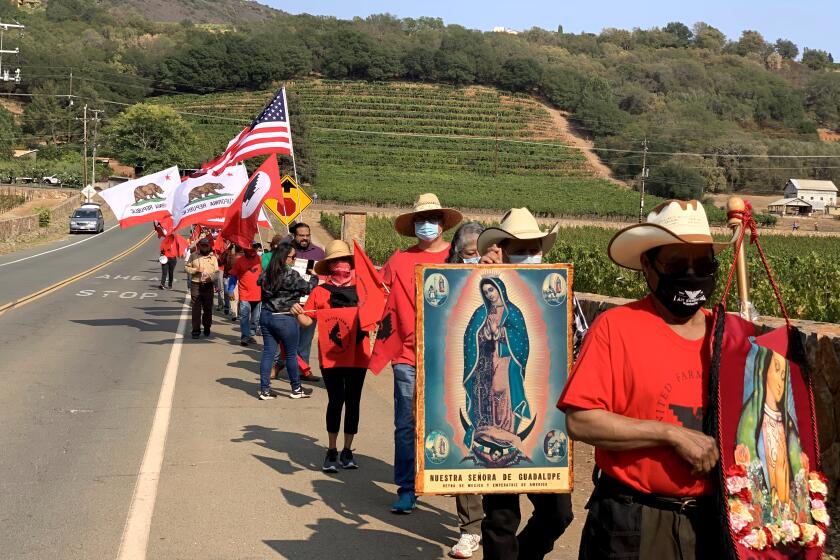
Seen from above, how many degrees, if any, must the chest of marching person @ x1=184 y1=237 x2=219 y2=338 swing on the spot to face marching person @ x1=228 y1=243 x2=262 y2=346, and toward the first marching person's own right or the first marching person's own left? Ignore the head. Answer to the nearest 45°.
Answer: approximately 45° to the first marching person's own left

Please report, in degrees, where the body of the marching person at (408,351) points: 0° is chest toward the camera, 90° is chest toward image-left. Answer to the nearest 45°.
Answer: approximately 0°

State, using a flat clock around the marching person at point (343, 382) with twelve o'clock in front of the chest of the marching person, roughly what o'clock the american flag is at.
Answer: The american flag is roughly at 6 o'clock from the marching person.

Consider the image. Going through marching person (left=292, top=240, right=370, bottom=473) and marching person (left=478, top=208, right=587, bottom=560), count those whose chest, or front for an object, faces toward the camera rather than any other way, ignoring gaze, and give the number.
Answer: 2

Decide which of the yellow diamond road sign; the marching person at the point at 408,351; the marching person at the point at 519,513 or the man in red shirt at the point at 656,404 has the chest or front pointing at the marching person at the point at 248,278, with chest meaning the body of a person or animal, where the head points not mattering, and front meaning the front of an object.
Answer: the yellow diamond road sign

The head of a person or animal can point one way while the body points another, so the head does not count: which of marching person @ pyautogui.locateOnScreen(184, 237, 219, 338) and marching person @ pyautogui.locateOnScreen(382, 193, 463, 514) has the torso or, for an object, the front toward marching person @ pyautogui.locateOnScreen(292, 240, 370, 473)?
marching person @ pyautogui.locateOnScreen(184, 237, 219, 338)

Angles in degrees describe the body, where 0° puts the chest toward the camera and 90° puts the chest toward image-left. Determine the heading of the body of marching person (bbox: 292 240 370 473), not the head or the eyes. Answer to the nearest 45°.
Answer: approximately 0°
